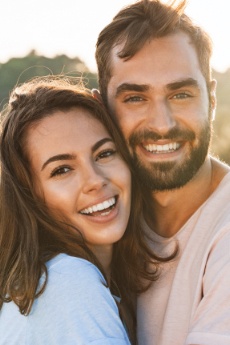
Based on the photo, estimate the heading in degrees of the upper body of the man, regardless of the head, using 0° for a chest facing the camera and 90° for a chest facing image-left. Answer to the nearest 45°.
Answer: approximately 45°

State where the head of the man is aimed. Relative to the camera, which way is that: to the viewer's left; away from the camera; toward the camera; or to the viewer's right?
toward the camera
